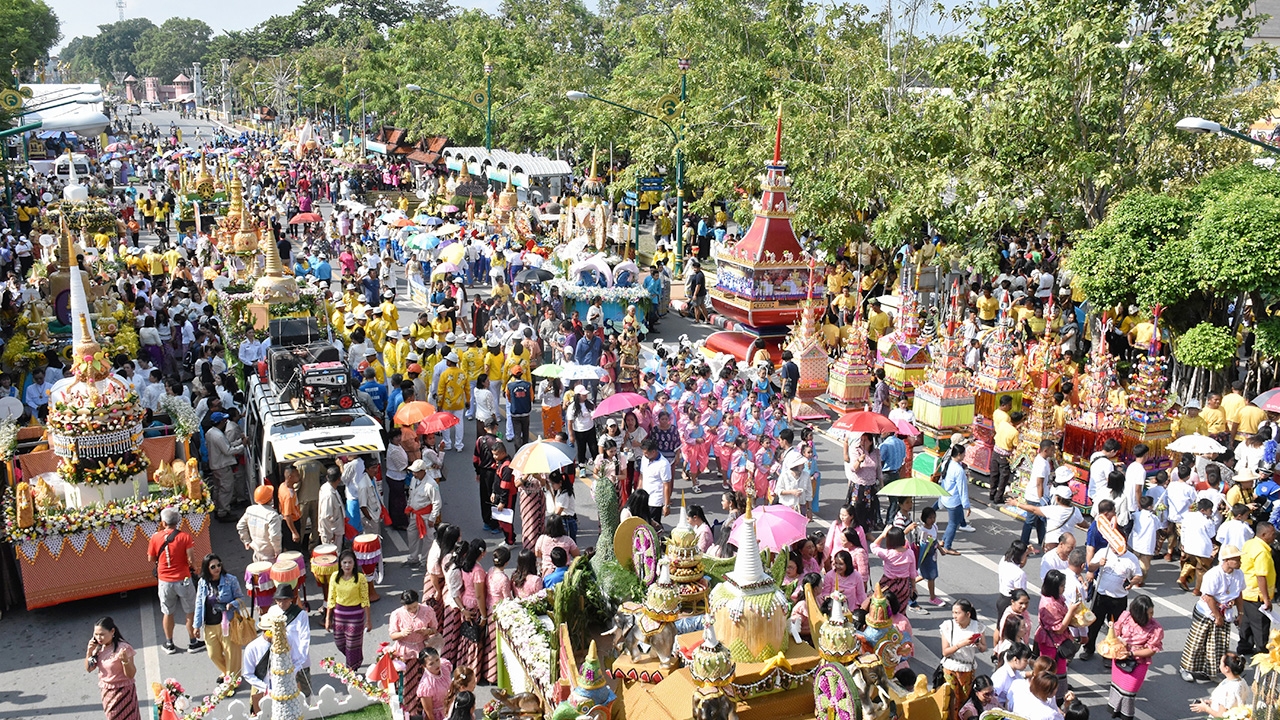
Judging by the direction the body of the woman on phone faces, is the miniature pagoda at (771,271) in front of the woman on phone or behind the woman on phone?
behind

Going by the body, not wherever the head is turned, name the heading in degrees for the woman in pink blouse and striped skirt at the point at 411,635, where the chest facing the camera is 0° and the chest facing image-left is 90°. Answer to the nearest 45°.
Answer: approximately 0°

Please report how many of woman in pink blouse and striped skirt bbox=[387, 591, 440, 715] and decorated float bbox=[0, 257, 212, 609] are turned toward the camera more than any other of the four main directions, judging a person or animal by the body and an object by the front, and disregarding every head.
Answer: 2

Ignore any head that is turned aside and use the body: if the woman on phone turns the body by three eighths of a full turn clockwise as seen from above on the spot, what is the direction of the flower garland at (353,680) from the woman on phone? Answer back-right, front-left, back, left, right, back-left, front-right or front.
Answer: back-right

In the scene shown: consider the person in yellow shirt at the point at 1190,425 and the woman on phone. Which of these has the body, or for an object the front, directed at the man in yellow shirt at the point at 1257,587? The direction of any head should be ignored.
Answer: the person in yellow shirt

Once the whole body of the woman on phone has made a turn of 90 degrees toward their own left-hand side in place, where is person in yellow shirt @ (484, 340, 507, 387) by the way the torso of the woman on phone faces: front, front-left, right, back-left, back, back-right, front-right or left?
left

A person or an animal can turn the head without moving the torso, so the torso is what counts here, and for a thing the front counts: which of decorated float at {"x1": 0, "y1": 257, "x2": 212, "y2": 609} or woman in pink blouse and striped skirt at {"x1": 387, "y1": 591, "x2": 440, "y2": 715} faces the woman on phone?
the decorated float

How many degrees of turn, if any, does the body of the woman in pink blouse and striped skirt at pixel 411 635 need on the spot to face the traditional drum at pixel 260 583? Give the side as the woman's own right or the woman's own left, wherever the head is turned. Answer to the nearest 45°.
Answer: approximately 135° to the woman's own right

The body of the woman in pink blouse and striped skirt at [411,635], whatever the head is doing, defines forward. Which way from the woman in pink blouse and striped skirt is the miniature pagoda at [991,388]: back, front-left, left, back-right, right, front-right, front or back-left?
back-left

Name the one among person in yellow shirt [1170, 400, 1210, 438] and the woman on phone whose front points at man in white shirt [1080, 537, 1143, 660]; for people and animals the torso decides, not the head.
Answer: the person in yellow shirt

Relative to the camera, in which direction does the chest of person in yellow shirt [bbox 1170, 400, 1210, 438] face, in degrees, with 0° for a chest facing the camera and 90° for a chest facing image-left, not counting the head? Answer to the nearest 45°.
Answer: approximately 0°

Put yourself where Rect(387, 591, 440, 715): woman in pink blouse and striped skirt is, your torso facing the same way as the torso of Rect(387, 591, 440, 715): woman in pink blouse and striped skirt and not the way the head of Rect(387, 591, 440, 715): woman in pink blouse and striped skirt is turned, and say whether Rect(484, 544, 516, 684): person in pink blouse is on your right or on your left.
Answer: on your left
